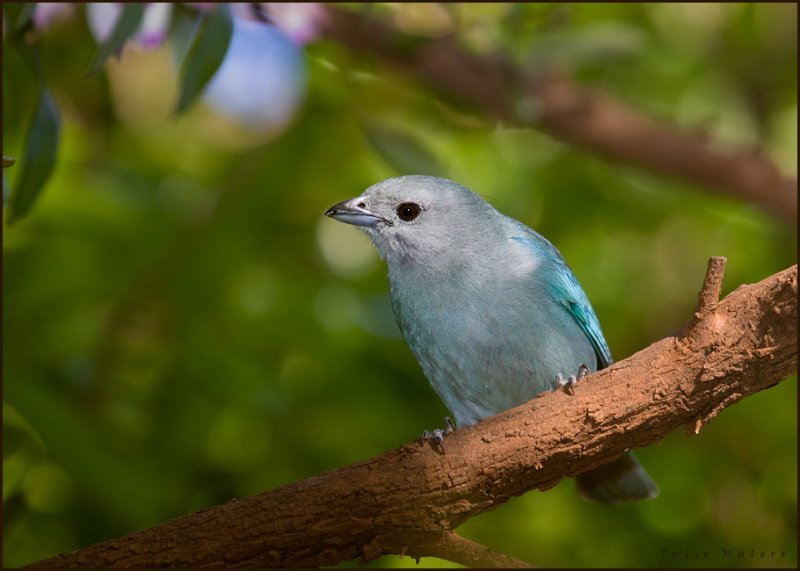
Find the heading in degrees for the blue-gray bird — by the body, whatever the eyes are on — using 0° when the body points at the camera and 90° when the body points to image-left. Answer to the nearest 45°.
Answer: approximately 45°

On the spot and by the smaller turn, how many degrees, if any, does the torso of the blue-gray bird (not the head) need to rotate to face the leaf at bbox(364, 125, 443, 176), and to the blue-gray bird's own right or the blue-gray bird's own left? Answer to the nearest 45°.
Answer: approximately 90° to the blue-gray bird's own right

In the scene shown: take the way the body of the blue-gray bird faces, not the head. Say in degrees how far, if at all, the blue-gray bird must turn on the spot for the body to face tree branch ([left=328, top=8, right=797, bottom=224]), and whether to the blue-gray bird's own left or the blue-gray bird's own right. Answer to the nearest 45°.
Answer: approximately 135° to the blue-gray bird's own right

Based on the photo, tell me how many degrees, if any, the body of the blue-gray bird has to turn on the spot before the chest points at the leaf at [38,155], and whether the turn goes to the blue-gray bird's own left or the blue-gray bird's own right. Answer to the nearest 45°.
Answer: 0° — it already faces it

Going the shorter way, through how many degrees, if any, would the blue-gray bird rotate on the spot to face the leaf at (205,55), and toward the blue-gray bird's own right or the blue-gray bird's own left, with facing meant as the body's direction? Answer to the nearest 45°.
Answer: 0° — it already faces it

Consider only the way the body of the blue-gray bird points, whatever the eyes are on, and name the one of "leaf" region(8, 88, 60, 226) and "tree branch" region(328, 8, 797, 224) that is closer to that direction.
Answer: the leaf
